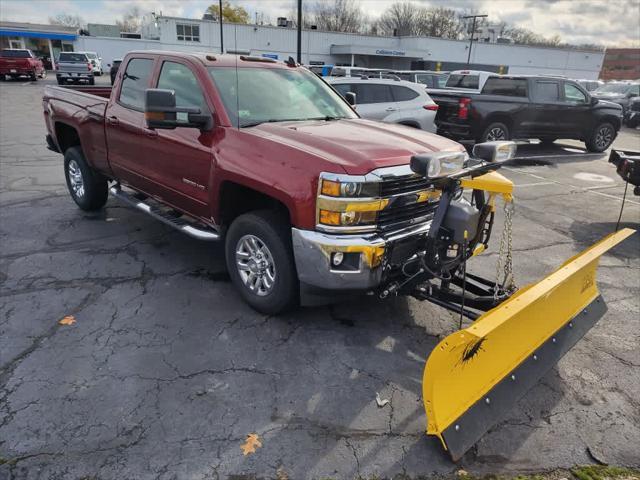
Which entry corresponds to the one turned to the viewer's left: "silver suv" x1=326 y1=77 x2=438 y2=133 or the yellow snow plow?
the silver suv

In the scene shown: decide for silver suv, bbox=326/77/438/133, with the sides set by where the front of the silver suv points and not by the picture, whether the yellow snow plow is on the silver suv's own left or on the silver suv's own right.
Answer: on the silver suv's own left

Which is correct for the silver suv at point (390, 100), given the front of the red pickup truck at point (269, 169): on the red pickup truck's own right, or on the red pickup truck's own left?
on the red pickup truck's own left

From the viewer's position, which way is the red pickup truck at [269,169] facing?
facing the viewer and to the right of the viewer

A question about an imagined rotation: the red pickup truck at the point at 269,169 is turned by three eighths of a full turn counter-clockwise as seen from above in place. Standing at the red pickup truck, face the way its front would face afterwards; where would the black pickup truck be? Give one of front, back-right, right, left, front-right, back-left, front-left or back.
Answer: front-right

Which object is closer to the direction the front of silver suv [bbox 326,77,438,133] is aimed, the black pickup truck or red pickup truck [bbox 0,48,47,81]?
the red pickup truck

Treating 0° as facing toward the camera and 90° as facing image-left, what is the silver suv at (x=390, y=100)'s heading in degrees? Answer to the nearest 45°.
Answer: approximately 90°

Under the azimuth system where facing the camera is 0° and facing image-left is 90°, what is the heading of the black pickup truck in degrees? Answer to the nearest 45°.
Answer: approximately 225°

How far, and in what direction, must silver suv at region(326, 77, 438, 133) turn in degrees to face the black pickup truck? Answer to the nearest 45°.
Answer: approximately 135° to its right

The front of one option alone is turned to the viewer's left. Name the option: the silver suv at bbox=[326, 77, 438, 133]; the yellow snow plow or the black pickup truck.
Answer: the silver suv

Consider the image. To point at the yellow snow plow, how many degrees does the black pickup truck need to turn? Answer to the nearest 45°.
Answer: approximately 135° to its right

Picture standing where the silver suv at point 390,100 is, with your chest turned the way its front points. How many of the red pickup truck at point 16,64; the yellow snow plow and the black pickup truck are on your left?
1
